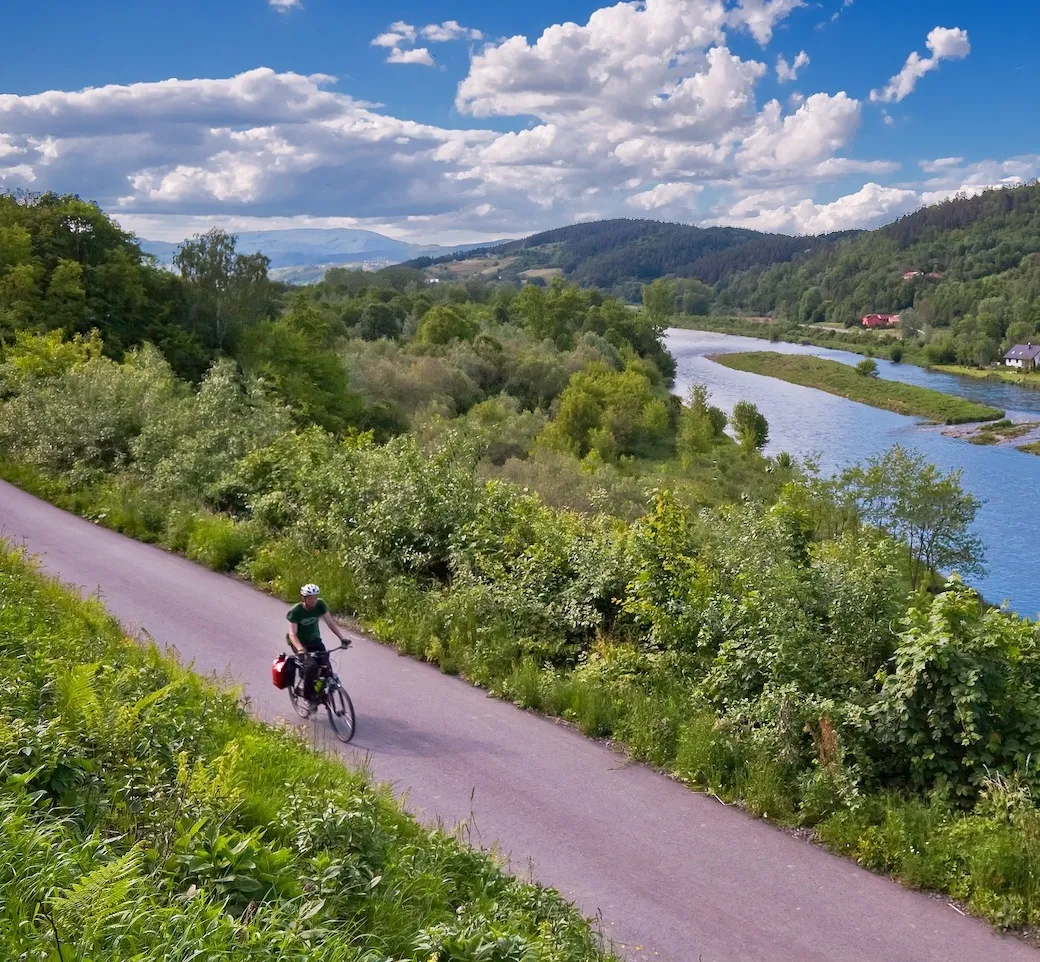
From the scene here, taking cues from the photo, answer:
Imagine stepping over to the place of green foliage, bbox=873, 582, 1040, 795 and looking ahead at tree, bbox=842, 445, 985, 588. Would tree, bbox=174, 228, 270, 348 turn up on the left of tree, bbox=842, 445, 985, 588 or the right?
left

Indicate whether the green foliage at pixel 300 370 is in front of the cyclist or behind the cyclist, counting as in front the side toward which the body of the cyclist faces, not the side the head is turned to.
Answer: behind

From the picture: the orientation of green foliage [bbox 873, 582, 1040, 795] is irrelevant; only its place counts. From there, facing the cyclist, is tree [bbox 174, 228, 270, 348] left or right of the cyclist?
right

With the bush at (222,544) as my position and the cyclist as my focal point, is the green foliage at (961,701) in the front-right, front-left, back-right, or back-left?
front-left

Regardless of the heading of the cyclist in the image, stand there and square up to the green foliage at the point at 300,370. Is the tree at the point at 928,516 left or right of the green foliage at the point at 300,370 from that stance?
right

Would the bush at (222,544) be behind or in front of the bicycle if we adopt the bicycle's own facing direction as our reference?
behind

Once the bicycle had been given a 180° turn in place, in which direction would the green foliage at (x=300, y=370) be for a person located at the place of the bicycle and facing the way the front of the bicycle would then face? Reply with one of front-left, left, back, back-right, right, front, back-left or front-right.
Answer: front-right

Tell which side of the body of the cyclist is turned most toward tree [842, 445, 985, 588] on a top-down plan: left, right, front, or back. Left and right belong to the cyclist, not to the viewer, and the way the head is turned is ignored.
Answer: left

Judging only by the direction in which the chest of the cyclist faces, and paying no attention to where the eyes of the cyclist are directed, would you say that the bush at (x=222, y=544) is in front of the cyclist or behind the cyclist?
behind

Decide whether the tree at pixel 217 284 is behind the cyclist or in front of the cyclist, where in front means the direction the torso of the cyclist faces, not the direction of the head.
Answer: behind

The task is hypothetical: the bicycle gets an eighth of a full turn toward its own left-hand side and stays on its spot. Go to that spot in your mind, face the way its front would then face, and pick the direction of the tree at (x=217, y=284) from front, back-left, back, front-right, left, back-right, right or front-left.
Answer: left
